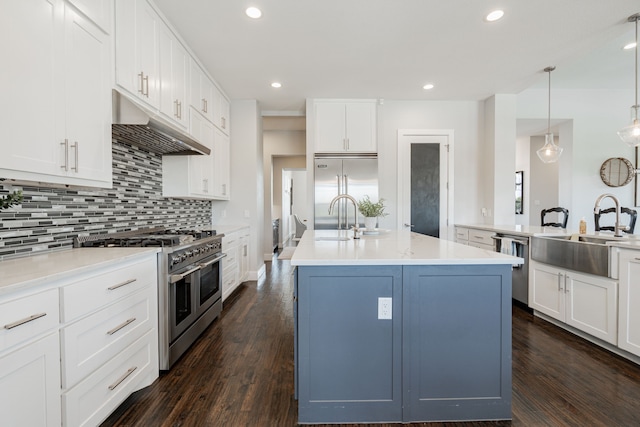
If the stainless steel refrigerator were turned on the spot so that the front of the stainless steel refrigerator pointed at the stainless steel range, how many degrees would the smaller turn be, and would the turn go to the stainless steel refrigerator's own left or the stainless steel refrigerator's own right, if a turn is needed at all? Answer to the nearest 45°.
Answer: approximately 45° to the stainless steel refrigerator's own right

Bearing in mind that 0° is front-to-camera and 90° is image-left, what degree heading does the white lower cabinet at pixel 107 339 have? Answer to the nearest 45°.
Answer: approximately 315°

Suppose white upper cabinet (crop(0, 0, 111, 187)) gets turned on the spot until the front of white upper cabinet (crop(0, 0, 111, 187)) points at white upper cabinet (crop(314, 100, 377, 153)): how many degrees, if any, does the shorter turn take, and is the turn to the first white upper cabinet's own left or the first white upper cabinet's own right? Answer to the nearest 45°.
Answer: approximately 45° to the first white upper cabinet's own left

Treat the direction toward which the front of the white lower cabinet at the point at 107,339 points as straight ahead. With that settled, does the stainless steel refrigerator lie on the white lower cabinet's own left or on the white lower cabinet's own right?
on the white lower cabinet's own left

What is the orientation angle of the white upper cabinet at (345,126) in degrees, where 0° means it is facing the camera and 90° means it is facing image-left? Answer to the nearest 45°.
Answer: approximately 0°

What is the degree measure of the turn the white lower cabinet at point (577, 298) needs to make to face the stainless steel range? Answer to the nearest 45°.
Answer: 0° — it already faces it

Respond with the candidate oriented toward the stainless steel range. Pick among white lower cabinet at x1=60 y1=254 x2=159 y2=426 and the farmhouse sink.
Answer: the farmhouse sink

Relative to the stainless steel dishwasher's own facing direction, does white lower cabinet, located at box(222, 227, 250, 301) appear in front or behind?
in front

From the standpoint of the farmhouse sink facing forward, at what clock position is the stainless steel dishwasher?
The stainless steel dishwasher is roughly at 3 o'clock from the farmhouse sink.

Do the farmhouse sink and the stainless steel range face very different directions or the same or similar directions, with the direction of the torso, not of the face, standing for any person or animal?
very different directions

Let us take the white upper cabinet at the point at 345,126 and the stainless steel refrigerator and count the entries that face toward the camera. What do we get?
2

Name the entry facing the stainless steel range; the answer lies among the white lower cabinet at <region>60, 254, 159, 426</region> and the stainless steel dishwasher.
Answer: the stainless steel dishwasher

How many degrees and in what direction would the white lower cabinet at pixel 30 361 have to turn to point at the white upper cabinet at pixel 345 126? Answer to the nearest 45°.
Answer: approximately 45° to its left

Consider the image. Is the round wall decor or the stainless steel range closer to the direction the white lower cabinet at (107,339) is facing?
the round wall decor

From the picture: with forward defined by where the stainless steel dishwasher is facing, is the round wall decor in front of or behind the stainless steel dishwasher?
behind

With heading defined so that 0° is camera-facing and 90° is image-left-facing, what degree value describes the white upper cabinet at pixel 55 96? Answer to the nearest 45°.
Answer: approximately 315°

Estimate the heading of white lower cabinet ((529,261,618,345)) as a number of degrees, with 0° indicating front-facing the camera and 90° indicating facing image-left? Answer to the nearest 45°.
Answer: approximately 45°
